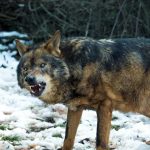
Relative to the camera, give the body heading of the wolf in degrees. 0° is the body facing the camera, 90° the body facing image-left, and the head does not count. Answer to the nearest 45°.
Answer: approximately 90°
